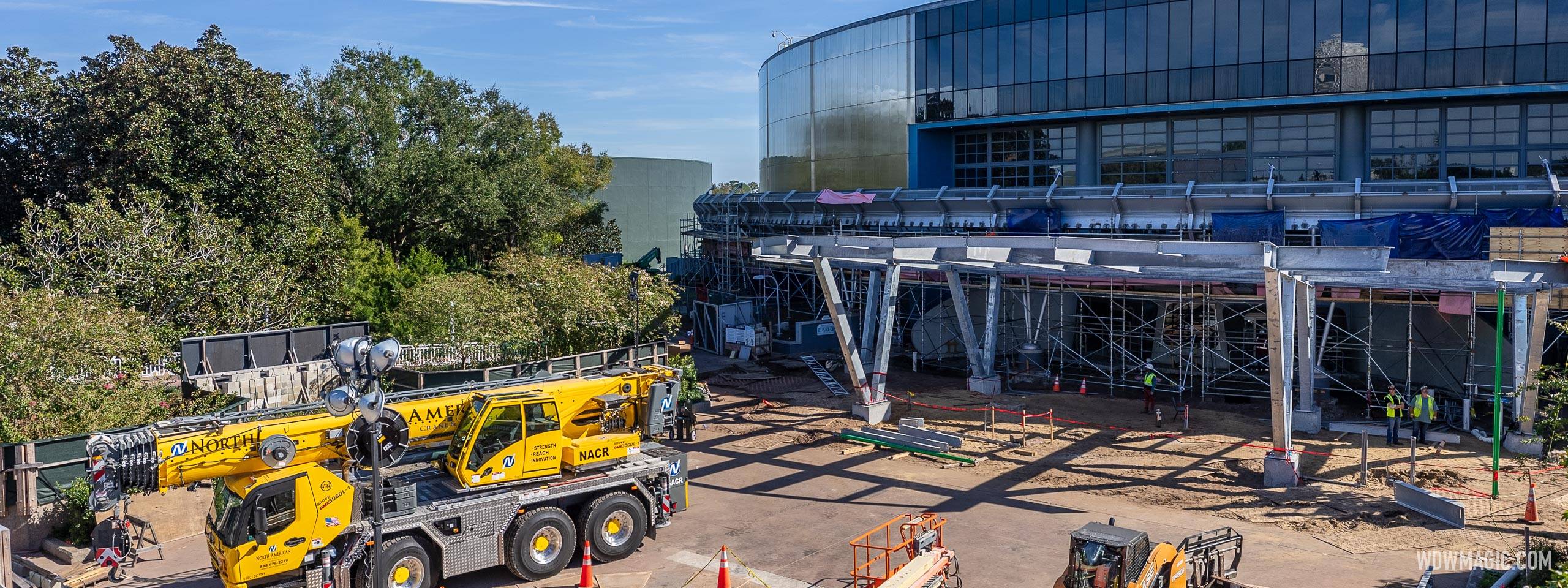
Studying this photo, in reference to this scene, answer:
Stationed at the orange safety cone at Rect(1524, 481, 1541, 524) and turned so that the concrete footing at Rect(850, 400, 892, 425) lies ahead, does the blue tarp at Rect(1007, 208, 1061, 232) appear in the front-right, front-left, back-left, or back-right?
front-right

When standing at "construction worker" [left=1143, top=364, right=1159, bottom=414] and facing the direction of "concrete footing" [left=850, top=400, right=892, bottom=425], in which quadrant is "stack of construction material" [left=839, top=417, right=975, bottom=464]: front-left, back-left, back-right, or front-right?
front-left

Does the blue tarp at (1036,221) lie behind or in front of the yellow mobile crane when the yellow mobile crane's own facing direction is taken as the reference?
behind

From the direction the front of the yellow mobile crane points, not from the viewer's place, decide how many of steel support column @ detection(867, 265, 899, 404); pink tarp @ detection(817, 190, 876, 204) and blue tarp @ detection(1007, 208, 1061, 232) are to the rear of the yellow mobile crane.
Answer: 3

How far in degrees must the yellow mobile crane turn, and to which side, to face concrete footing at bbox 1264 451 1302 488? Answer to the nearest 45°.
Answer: approximately 135° to its left

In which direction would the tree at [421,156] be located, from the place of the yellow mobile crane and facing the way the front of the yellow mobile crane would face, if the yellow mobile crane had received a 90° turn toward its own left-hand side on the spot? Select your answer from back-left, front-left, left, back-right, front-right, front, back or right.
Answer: back-left

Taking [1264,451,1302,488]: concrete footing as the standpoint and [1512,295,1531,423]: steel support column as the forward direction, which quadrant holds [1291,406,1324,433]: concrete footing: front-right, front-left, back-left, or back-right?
front-left

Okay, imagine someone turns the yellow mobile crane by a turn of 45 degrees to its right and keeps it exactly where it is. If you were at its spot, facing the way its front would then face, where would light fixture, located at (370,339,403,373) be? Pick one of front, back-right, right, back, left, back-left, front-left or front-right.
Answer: left

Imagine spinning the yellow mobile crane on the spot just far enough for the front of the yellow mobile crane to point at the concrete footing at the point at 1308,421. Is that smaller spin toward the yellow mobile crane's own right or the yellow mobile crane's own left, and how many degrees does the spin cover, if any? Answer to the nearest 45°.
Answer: approximately 135° to the yellow mobile crane's own left

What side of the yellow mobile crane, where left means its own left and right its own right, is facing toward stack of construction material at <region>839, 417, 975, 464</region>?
back

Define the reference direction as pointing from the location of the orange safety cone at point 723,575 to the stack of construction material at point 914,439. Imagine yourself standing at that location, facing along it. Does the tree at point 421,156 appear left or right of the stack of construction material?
left

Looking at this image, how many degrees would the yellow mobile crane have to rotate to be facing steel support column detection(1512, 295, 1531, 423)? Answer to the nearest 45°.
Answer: approximately 135° to its left

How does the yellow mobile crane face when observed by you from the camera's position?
facing the viewer and to the left of the viewer

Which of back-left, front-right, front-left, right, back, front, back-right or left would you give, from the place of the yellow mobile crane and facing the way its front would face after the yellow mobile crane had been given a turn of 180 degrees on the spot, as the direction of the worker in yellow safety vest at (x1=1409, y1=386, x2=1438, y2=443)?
front-right

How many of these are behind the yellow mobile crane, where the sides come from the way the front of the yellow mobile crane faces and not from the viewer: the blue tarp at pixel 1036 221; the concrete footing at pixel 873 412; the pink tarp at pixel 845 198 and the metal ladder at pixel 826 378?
4

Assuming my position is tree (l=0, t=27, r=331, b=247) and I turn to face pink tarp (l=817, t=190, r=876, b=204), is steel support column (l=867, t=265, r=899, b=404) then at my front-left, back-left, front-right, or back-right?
front-right

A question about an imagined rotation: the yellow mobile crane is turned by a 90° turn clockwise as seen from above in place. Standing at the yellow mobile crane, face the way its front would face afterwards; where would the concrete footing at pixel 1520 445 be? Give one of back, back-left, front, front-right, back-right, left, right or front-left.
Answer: back-right

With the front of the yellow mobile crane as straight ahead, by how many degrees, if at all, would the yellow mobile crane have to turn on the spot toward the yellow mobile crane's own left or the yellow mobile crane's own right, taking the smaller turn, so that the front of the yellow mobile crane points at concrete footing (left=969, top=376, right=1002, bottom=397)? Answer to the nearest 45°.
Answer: approximately 180°
